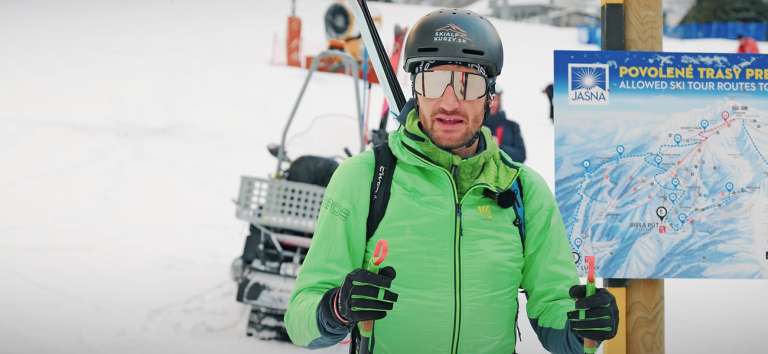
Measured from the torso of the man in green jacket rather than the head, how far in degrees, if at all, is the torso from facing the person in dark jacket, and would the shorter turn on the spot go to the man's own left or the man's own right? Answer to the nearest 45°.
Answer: approximately 180°

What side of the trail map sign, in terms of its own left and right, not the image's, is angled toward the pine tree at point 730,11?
back

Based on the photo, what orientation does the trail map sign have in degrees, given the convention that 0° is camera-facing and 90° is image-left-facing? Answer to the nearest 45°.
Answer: approximately 0°

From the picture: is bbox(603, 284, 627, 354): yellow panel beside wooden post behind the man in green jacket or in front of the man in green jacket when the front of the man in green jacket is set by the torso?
behind

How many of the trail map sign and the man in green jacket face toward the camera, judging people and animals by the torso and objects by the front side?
2

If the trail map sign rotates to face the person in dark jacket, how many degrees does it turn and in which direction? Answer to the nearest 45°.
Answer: approximately 135° to its right
